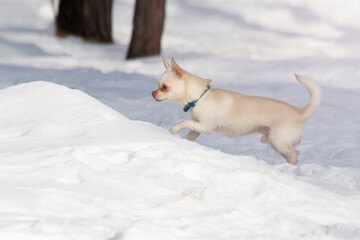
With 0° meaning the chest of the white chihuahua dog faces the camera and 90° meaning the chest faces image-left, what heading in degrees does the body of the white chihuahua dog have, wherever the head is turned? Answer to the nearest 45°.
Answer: approximately 90°

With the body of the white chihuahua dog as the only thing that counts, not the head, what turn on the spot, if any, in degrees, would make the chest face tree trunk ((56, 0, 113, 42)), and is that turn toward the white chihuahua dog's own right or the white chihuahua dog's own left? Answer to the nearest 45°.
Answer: approximately 45° to the white chihuahua dog's own right

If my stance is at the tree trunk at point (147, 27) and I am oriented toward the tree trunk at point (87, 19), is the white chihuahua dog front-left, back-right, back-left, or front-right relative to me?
back-left

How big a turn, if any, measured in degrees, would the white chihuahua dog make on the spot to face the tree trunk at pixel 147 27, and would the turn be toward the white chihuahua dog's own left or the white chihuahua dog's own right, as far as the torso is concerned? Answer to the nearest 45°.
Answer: approximately 90° to the white chihuahua dog's own right

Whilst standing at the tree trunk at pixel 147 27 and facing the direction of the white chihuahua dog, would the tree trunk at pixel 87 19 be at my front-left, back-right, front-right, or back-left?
back-right
